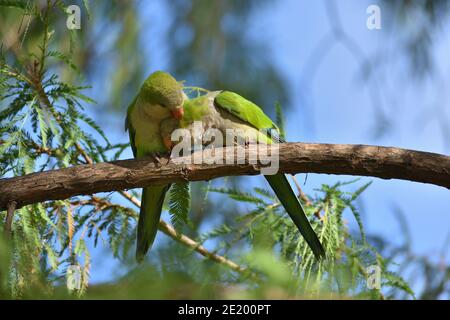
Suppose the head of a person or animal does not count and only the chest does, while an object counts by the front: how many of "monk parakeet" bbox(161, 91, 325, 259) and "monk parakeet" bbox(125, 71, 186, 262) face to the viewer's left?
1

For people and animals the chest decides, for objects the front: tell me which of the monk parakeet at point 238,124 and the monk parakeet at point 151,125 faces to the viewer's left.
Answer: the monk parakeet at point 238,124

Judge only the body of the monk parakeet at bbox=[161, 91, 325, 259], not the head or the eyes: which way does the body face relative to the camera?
to the viewer's left

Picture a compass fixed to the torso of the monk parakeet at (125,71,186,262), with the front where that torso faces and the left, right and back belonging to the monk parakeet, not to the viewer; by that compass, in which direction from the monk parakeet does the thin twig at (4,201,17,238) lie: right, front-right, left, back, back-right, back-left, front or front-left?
right

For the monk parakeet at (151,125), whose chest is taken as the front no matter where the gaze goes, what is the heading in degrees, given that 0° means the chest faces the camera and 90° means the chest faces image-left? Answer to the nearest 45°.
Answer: approximately 315°
